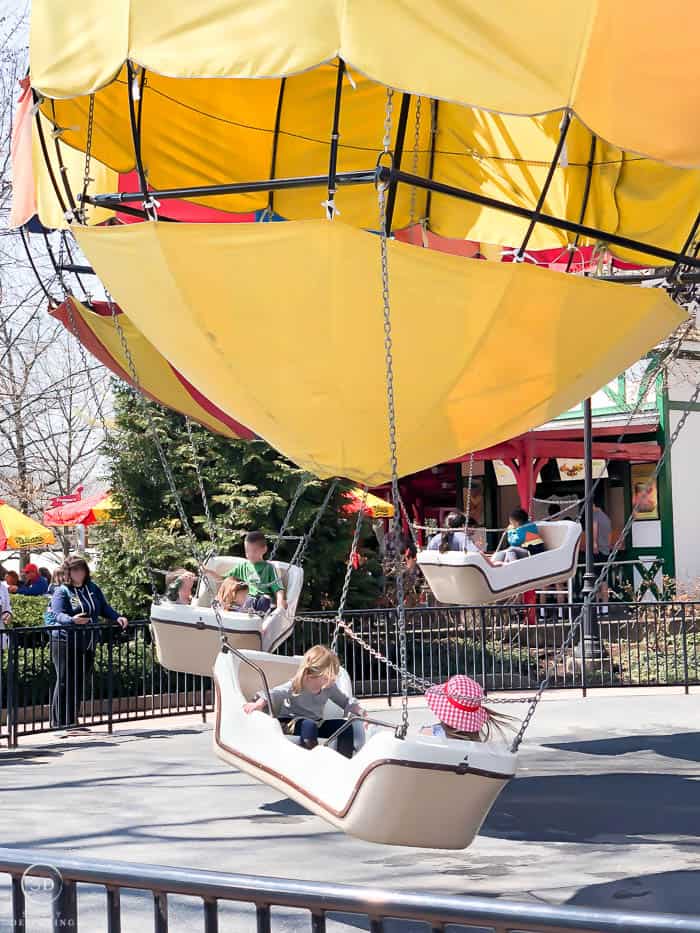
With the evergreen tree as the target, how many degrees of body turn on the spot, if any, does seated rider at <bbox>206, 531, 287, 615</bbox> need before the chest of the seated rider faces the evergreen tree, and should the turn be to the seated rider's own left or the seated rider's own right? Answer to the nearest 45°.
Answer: approximately 135° to the seated rider's own right

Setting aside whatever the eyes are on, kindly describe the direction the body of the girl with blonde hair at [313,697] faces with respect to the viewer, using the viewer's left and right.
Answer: facing the viewer and to the right of the viewer

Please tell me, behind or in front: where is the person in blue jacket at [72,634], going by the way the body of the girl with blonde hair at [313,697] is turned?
behind

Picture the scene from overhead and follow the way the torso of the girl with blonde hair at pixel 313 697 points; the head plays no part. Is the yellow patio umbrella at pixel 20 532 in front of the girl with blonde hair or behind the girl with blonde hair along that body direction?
behind

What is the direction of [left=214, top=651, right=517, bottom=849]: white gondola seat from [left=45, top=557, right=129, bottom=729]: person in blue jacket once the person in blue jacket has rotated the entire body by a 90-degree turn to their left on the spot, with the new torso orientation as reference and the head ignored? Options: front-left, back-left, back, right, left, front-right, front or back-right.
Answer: back-right

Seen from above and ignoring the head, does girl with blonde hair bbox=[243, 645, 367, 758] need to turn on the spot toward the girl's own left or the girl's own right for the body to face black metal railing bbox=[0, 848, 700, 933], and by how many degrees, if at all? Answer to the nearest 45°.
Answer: approximately 45° to the girl's own right

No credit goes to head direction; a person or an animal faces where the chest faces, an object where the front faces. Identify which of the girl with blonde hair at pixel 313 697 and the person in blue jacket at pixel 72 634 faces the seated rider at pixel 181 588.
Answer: the person in blue jacket

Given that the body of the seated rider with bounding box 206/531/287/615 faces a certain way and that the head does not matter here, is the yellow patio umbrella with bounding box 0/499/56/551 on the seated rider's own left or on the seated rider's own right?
on the seated rider's own right
